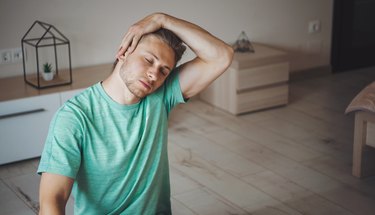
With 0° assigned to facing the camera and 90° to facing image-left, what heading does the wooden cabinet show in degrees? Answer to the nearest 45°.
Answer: approximately 315°

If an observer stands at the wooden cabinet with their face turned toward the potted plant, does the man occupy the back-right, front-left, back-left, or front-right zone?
front-left

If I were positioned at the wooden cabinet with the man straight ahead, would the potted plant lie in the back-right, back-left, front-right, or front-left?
front-right

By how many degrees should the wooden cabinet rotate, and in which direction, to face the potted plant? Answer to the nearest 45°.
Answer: approximately 90° to its right

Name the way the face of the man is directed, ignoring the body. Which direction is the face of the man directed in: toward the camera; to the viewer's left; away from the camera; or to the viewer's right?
toward the camera

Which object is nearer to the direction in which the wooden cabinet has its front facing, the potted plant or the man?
the man

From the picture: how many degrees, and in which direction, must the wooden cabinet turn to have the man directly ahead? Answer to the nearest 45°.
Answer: approximately 45° to its right

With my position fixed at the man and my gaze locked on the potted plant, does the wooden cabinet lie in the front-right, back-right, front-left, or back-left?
front-right

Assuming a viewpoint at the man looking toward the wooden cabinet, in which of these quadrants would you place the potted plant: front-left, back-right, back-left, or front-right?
front-left
